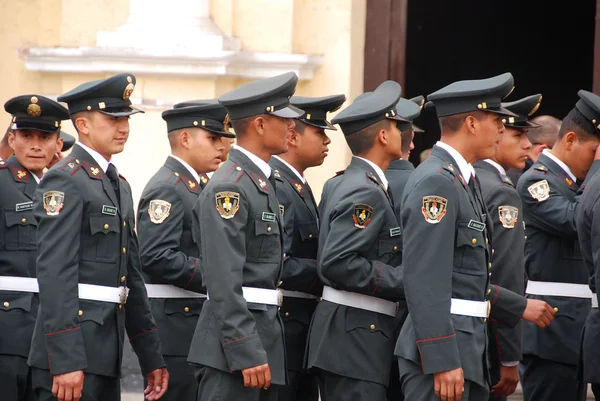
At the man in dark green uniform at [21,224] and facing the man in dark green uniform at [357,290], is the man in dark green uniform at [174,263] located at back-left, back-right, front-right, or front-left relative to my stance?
front-left

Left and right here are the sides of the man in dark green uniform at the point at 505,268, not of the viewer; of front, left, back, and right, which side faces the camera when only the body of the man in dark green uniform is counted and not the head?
right

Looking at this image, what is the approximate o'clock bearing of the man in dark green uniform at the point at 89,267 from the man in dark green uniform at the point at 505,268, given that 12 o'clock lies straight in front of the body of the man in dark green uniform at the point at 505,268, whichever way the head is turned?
the man in dark green uniform at the point at 89,267 is roughly at 5 o'clock from the man in dark green uniform at the point at 505,268.

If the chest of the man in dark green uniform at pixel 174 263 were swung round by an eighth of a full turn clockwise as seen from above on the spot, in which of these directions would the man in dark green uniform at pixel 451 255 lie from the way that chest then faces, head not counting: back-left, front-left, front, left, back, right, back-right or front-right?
front

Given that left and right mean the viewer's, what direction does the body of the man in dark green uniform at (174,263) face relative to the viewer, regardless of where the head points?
facing to the right of the viewer

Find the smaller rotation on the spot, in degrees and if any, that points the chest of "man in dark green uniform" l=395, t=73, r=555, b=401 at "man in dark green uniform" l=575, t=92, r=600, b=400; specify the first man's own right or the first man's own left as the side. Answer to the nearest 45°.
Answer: approximately 45° to the first man's own left

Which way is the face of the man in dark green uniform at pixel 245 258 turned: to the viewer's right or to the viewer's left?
to the viewer's right

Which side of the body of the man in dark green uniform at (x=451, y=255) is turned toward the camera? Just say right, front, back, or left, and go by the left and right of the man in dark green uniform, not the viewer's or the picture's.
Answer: right

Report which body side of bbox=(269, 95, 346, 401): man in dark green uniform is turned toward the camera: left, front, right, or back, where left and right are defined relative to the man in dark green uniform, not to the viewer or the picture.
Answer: right

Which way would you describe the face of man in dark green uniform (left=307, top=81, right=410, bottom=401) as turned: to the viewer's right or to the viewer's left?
to the viewer's right

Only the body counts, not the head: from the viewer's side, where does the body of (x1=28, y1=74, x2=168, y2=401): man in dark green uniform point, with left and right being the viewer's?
facing the viewer and to the right of the viewer

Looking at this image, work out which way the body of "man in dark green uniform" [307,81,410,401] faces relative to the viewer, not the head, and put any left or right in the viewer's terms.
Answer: facing to the right of the viewer

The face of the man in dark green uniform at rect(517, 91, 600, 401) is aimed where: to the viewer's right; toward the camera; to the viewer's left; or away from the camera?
to the viewer's right

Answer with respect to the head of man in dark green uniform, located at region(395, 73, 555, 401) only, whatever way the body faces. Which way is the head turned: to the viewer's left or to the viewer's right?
to the viewer's right

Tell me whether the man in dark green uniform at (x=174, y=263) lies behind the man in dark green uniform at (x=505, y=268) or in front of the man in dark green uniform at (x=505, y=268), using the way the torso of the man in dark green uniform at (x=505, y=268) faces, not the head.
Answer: behind

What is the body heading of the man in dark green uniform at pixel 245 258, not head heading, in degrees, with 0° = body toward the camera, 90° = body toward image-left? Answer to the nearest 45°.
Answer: approximately 270°
